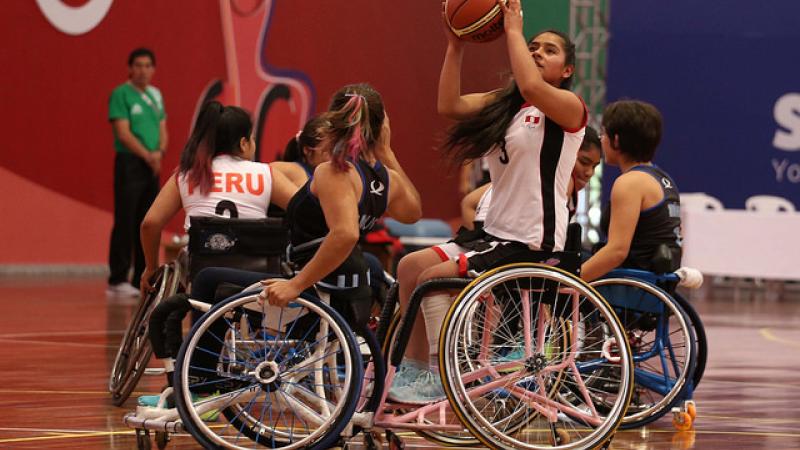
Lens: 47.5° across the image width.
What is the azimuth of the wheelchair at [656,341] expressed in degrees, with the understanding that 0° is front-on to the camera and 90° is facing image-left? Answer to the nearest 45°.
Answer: approximately 135°

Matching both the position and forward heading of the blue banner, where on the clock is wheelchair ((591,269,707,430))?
The wheelchair is roughly at 12 o'clock from the blue banner.

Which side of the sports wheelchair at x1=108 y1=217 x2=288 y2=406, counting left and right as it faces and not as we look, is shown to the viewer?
back

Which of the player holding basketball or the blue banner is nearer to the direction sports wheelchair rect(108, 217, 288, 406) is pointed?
the blue banner

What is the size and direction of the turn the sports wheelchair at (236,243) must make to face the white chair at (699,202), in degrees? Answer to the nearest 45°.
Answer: approximately 45° to its right
